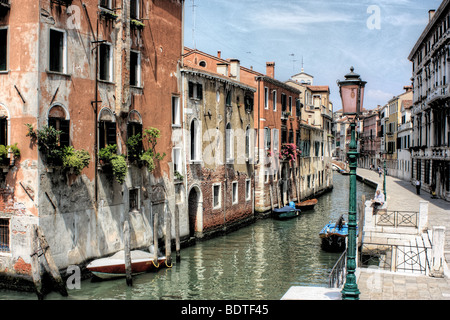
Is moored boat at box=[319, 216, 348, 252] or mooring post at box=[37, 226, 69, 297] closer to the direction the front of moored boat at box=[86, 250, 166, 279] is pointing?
the mooring post

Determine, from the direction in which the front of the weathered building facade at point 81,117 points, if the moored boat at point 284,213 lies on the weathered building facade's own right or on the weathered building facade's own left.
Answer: on the weathered building facade's own left

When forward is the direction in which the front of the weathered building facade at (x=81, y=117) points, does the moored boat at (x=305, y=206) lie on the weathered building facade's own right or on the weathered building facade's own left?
on the weathered building facade's own left

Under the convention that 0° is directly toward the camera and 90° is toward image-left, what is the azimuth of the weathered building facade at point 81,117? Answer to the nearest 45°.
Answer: approximately 315°

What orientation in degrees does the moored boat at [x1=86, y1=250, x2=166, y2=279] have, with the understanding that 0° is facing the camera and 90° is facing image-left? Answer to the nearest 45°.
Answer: approximately 45°

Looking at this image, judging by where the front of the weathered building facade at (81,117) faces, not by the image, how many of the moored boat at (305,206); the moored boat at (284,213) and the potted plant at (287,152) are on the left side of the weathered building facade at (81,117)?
3

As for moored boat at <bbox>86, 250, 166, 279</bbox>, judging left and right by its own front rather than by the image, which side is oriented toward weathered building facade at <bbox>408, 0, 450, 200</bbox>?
back
